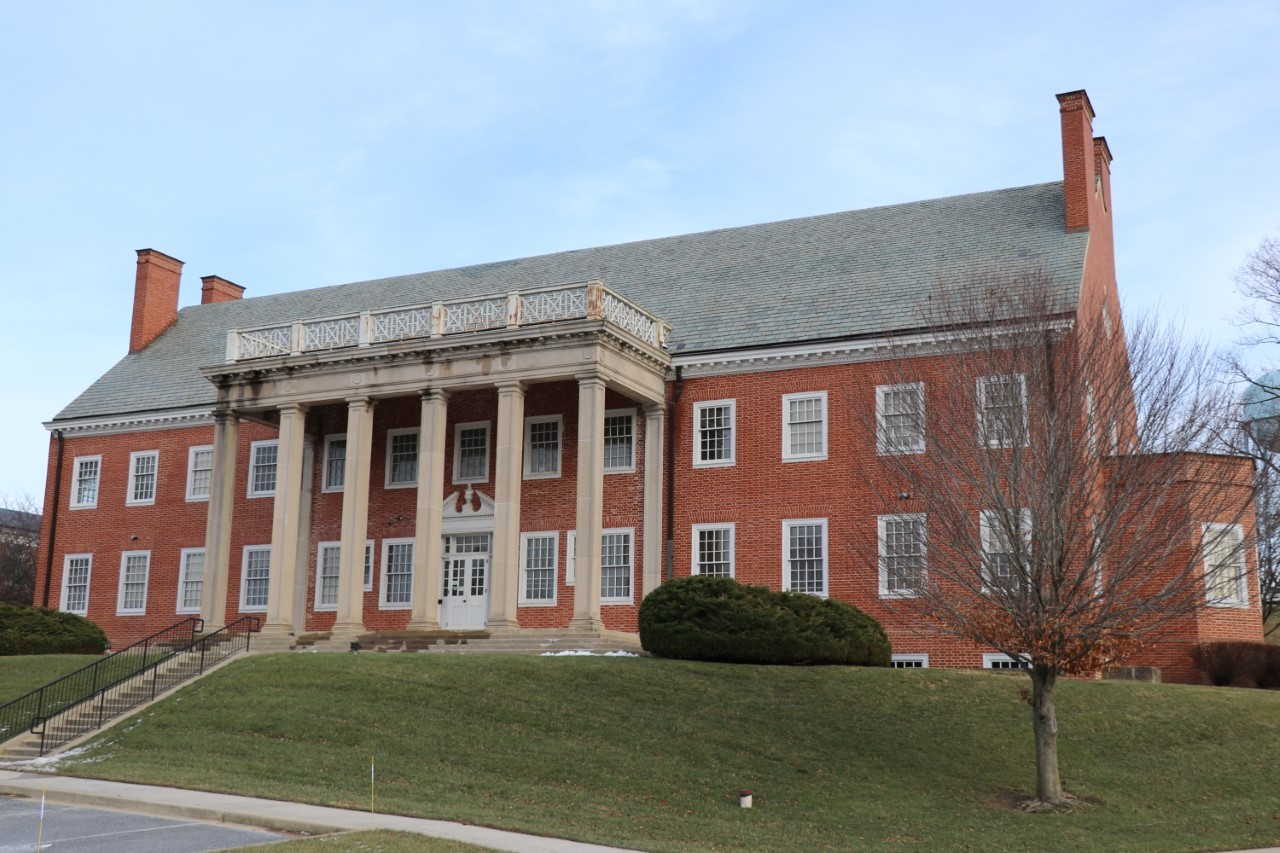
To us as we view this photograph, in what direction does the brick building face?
facing the viewer and to the left of the viewer

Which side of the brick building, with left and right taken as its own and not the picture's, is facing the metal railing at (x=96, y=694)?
front
